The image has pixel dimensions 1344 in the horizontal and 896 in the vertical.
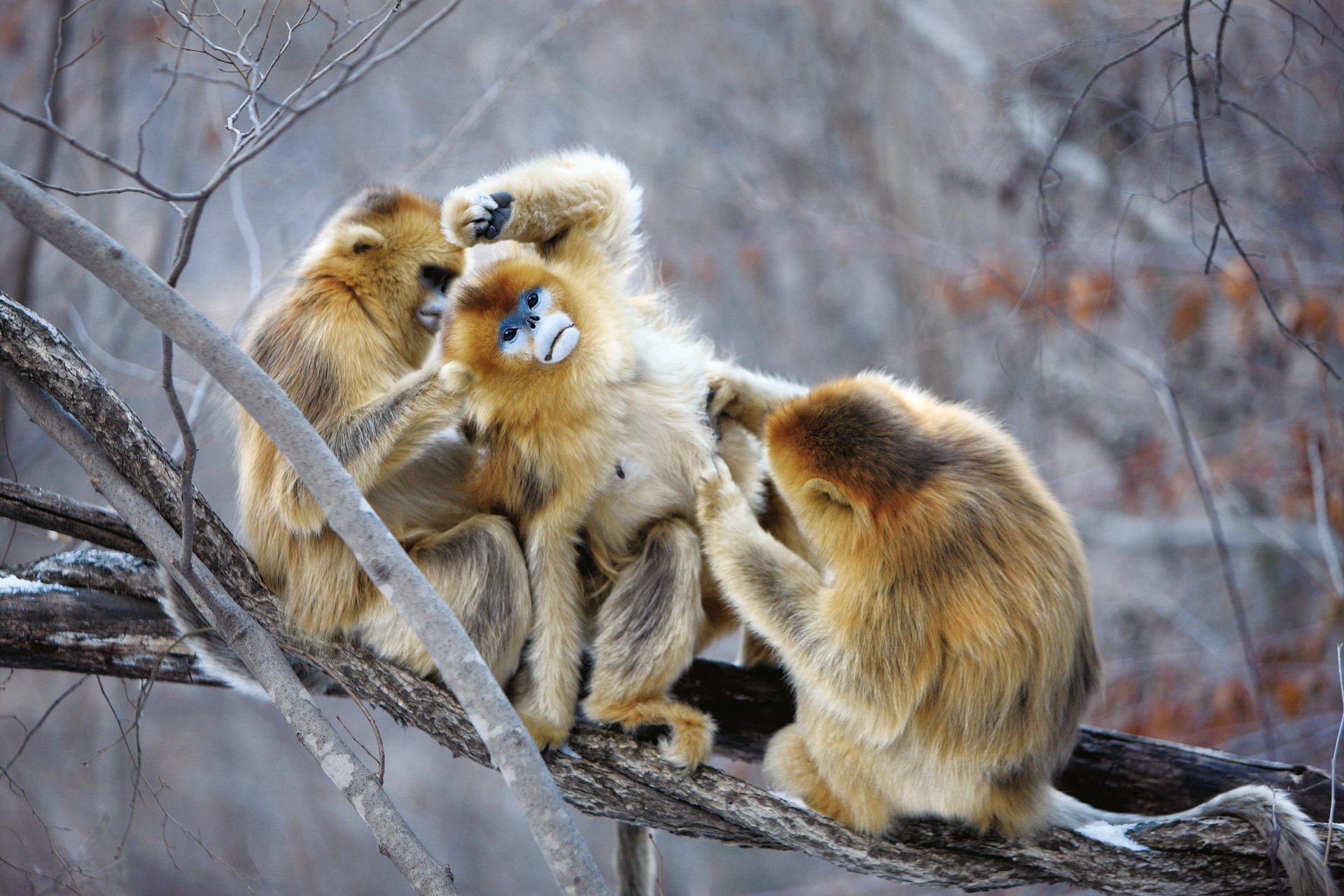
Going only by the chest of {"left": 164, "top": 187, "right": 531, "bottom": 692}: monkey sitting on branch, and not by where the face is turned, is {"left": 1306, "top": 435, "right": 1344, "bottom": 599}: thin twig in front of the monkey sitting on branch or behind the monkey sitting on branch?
in front

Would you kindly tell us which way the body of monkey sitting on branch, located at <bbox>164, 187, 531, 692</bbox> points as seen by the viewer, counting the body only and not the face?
to the viewer's right

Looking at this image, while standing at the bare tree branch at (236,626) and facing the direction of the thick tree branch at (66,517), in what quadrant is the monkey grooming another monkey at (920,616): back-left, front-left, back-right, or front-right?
back-right

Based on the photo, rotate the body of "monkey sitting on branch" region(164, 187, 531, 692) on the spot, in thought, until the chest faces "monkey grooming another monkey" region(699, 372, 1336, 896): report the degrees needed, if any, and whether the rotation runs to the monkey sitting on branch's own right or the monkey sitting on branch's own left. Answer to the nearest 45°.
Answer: approximately 45° to the monkey sitting on branch's own right
